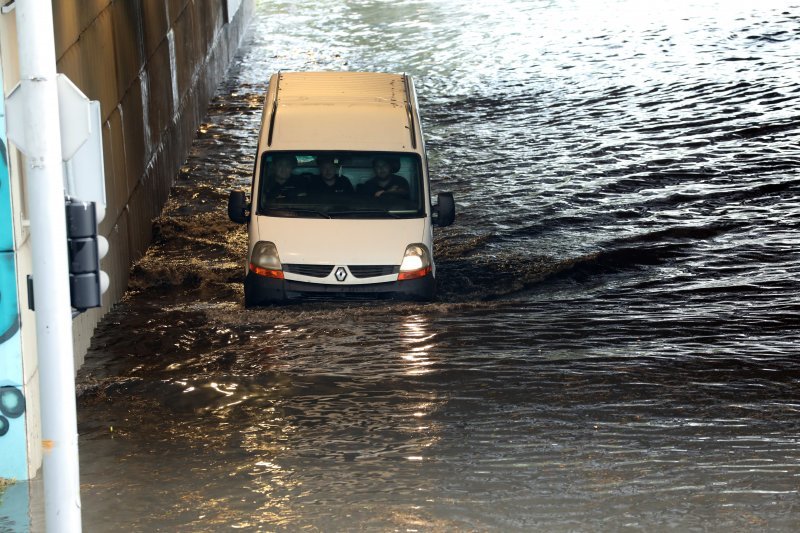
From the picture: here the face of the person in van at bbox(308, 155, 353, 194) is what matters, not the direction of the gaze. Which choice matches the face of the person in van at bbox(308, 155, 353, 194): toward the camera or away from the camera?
toward the camera

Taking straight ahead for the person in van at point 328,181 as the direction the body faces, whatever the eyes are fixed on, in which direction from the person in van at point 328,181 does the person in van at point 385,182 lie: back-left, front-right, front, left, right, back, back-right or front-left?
left

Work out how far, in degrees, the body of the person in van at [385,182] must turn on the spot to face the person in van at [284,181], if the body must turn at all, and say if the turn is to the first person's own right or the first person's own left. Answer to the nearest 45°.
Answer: approximately 90° to the first person's own right

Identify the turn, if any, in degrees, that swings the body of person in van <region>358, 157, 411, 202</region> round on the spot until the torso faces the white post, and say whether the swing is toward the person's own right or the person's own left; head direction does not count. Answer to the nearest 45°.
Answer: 0° — they already face it

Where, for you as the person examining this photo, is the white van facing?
facing the viewer

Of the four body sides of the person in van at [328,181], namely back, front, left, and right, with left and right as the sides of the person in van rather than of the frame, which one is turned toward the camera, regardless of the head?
front

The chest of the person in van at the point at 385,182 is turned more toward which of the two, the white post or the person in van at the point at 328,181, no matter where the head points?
the white post

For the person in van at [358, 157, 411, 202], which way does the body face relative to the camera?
toward the camera

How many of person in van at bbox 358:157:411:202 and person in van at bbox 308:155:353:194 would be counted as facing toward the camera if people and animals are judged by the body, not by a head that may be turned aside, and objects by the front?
2

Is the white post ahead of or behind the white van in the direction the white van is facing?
ahead

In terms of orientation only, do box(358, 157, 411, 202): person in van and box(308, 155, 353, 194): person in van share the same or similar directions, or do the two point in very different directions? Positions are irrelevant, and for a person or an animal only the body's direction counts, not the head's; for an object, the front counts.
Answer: same or similar directions

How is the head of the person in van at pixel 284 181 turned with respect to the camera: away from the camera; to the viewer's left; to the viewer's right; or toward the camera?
toward the camera
